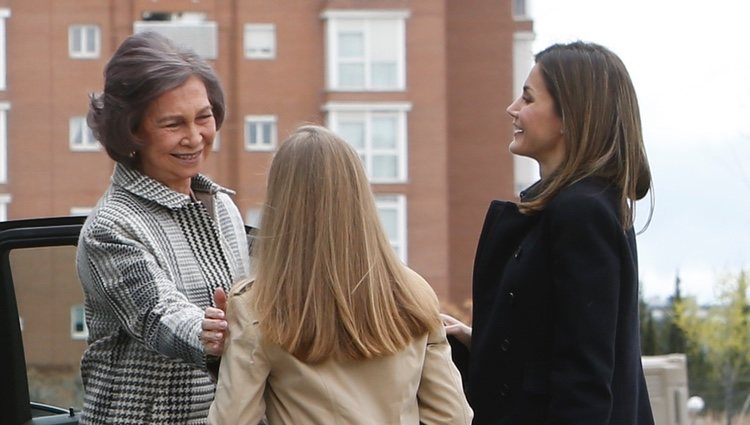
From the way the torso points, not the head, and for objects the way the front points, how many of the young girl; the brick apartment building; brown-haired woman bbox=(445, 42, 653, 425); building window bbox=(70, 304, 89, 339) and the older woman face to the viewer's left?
1

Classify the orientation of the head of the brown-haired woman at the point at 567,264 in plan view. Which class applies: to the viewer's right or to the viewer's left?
to the viewer's left

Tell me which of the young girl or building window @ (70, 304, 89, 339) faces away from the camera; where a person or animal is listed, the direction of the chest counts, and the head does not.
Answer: the young girl

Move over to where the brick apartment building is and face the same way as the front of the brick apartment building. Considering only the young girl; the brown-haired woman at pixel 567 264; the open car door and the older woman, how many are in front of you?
4

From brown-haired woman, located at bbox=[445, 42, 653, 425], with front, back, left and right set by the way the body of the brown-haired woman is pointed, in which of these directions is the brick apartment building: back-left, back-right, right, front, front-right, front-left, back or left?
right

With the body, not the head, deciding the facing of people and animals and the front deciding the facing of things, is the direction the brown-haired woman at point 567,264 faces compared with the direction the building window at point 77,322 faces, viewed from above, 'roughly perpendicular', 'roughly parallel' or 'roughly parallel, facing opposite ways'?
roughly perpendicular

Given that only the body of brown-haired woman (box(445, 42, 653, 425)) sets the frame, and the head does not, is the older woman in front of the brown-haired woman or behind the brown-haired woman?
in front

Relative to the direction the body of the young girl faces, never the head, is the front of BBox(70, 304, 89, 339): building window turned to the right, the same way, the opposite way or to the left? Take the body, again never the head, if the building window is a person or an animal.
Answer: the opposite way

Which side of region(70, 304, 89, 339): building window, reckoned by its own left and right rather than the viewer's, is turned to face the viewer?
front

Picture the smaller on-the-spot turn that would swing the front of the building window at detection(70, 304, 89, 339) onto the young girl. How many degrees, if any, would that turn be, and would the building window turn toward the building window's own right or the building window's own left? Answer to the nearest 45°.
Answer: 0° — it already faces them

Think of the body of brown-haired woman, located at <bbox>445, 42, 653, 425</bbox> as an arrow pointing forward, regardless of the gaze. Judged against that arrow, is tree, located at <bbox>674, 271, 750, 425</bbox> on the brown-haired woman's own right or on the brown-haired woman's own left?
on the brown-haired woman's own right

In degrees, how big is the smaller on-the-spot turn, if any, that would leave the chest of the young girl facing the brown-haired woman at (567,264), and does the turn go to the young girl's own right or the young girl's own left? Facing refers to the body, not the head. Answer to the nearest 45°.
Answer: approximately 90° to the young girl's own right

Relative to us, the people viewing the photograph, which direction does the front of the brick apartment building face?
facing the viewer

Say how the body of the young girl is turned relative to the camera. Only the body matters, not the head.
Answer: away from the camera

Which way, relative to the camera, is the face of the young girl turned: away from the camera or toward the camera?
away from the camera

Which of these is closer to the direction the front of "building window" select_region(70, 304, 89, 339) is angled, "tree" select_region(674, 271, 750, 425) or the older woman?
the older woman

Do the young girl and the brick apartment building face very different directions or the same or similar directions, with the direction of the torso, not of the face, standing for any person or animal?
very different directions

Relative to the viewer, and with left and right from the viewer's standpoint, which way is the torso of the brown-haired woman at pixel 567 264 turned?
facing to the left of the viewer
